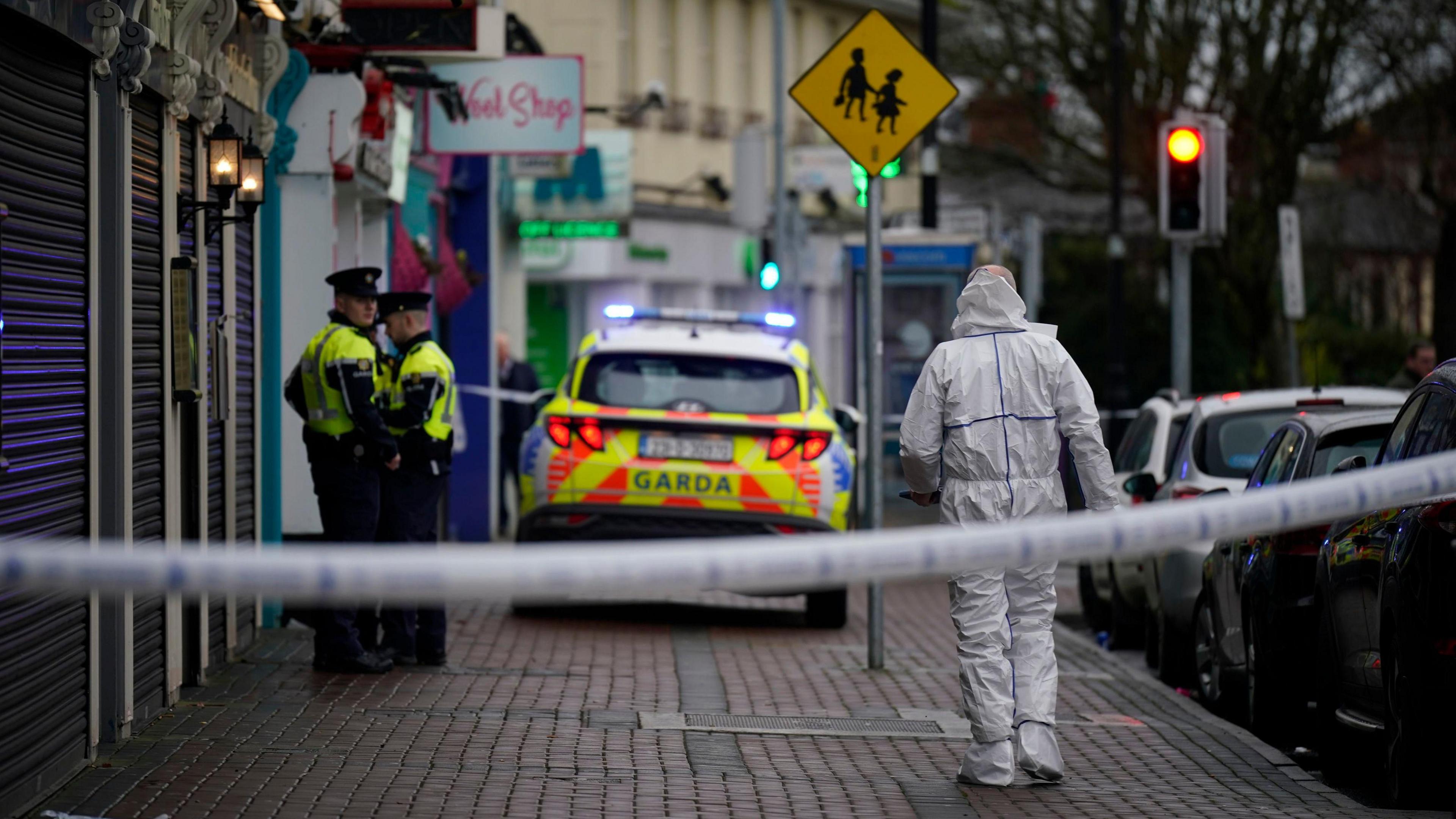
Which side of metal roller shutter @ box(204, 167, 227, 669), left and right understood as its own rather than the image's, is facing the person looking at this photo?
right

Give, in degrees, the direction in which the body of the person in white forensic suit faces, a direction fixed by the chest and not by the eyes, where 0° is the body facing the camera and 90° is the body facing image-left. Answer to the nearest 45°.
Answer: approximately 180°

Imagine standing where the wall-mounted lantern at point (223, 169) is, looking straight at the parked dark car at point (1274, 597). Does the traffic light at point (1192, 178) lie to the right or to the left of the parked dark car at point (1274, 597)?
left

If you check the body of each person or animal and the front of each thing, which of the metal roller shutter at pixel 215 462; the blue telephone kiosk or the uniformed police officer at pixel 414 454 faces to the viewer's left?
the uniformed police officer

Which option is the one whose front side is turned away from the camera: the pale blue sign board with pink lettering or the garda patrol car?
the garda patrol car

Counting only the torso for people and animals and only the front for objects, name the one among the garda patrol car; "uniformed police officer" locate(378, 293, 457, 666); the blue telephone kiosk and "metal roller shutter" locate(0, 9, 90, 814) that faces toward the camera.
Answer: the blue telephone kiosk

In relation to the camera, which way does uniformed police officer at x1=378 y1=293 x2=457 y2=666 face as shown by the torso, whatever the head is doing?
to the viewer's left

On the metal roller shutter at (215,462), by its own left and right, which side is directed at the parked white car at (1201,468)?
front

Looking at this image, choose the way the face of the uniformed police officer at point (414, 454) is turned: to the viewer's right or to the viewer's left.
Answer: to the viewer's left

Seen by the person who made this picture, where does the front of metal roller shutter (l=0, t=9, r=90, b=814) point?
facing to the right of the viewer
